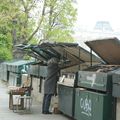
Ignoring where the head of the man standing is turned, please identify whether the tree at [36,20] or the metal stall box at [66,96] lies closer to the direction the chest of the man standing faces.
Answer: the metal stall box
